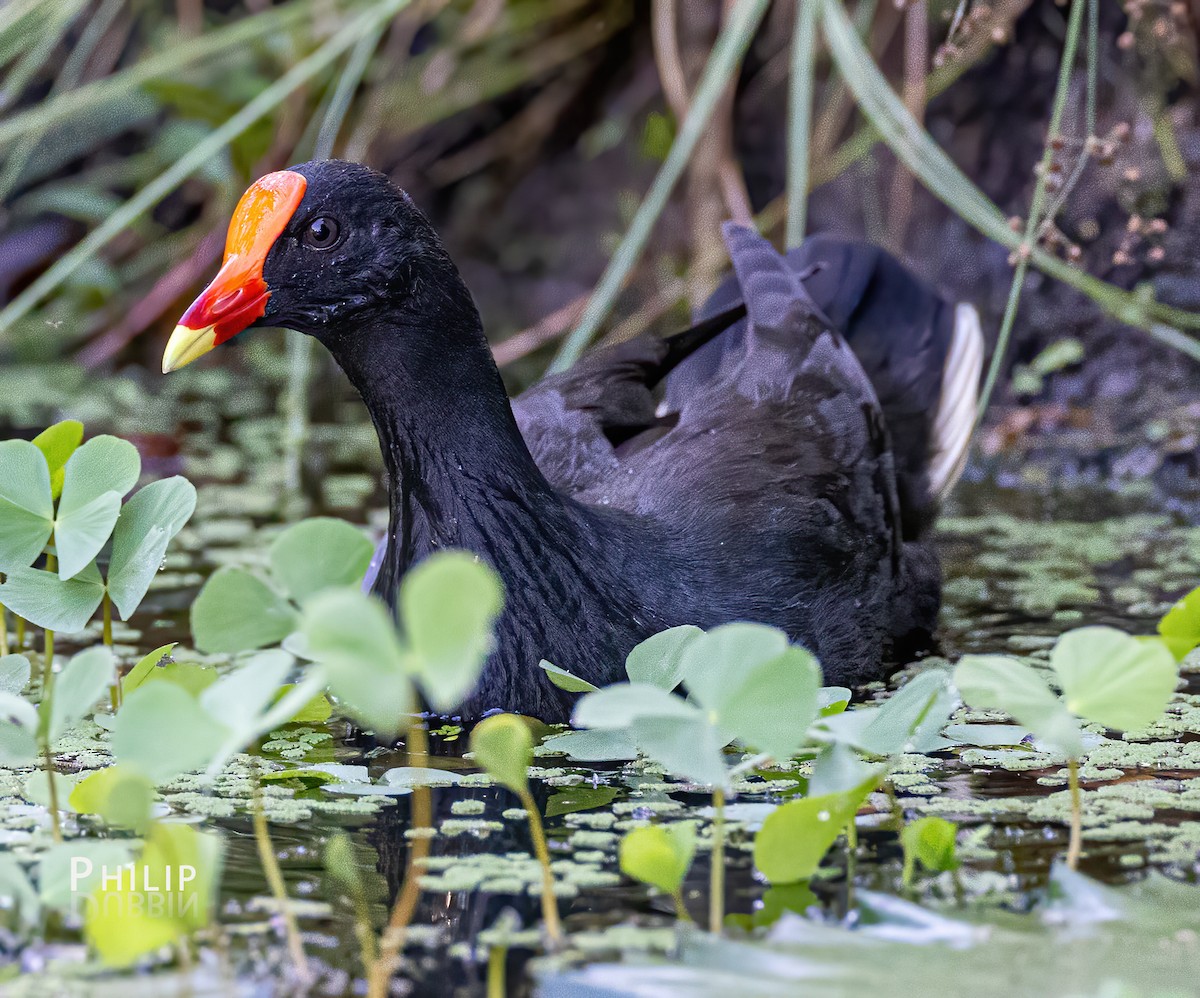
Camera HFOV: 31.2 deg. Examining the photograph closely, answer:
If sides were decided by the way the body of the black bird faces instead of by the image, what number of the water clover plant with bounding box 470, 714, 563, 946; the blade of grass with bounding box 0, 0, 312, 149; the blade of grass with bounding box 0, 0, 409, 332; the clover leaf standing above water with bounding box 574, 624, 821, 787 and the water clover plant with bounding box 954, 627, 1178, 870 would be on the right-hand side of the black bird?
2

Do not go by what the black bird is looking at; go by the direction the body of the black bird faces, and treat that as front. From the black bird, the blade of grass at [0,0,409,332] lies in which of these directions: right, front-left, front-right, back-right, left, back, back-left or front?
right

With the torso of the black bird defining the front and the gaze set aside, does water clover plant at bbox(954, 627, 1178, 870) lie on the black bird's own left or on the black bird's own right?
on the black bird's own left

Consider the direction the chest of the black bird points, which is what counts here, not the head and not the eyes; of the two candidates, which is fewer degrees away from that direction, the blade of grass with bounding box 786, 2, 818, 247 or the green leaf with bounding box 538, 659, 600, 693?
the green leaf

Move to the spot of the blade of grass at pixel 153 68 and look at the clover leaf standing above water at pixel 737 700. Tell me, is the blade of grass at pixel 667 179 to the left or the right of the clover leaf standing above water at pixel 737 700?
left

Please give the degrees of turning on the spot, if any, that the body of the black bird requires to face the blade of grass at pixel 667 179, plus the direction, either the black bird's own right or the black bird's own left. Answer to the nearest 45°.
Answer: approximately 135° to the black bird's own right

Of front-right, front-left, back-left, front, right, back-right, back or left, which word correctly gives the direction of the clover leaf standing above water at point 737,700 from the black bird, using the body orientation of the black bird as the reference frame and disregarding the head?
front-left

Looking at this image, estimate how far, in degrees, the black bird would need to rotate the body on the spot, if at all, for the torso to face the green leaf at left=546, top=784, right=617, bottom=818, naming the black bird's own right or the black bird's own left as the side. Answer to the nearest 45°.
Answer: approximately 45° to the black bird's own left

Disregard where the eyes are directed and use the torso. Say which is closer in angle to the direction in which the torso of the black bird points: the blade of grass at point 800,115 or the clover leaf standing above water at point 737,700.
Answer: the clover leaf standing above water

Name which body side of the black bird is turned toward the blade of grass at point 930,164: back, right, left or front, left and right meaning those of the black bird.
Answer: back

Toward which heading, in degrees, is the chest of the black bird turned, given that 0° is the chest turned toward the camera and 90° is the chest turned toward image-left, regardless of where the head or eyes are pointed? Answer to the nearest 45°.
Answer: approximately 45°

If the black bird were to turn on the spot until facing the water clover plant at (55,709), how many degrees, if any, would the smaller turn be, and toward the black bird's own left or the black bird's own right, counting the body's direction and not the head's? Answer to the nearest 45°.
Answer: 0° — it already faces it

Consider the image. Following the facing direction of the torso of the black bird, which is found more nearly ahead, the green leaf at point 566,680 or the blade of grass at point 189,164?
the green leaf
